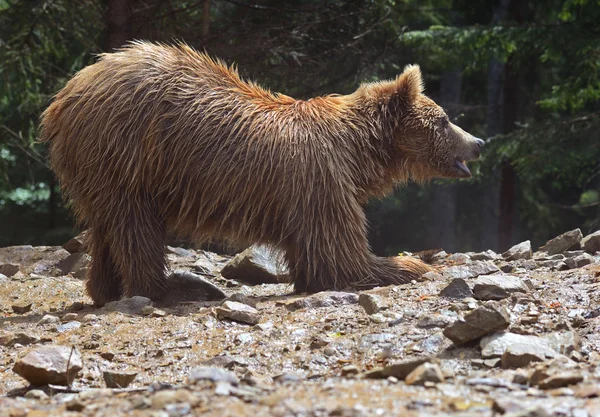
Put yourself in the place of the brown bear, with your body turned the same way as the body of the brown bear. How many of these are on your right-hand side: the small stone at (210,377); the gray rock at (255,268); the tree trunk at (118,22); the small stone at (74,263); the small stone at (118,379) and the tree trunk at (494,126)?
2

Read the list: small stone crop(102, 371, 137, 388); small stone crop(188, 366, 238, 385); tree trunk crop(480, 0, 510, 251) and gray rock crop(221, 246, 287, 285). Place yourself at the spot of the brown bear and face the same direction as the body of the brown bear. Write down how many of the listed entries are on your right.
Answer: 2

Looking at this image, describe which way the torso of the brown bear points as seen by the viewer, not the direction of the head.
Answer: to the viewer's right

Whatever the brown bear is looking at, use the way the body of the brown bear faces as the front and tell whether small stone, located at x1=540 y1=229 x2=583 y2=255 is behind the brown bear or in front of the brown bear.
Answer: in front

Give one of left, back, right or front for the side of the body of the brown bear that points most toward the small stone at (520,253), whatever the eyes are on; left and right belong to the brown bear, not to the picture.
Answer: front

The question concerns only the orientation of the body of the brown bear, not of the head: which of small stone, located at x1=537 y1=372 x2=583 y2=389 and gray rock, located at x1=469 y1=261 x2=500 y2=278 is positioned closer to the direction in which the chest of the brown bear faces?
the gray rock

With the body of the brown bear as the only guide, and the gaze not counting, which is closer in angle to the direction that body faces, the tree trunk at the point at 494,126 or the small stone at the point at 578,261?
the small stone

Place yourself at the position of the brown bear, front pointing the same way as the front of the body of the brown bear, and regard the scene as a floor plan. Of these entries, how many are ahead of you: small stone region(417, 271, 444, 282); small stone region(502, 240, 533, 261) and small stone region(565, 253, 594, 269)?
3

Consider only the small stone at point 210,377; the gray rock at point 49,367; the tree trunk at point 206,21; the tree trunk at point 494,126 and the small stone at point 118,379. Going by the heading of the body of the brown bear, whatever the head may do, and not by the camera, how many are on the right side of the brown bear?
3

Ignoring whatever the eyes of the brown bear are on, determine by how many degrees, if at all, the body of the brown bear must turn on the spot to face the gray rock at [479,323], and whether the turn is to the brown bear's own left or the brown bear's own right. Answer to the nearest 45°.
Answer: approximately 45° to the brown bear's own right

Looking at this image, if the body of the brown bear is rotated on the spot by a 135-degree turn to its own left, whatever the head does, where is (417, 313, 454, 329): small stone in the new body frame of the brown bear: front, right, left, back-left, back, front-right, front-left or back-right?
back

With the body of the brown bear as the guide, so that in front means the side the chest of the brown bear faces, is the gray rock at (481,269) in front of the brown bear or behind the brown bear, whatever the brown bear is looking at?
in front
